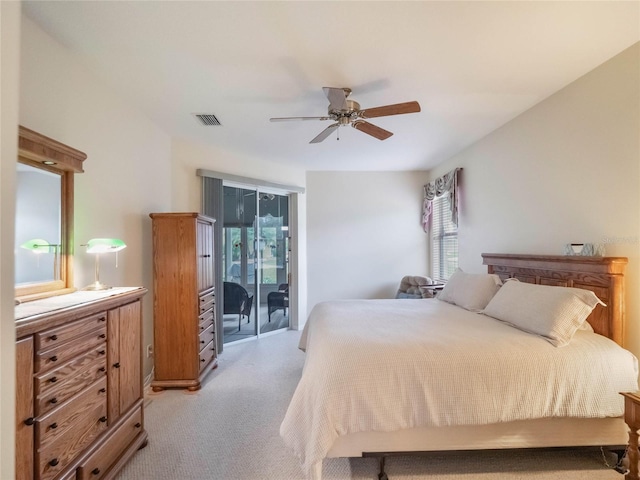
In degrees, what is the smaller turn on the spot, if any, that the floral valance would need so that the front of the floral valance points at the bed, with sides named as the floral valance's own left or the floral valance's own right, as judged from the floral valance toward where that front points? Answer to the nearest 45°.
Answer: approximately 45° to the floral valance's own left

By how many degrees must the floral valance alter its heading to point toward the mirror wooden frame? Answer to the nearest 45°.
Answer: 0° — it already faces it

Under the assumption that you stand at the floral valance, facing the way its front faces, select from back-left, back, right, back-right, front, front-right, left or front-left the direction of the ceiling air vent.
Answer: front

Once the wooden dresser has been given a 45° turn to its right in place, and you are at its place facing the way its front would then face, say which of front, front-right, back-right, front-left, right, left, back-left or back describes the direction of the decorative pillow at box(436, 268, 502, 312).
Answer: left

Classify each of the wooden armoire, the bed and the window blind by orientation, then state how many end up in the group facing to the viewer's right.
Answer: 1

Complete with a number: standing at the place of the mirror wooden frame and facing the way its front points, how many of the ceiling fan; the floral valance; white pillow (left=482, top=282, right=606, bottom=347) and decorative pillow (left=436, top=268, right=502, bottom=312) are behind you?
0

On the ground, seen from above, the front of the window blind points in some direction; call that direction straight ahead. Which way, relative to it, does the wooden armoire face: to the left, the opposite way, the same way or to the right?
the opposite way

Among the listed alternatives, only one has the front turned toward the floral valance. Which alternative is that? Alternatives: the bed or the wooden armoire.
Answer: the wooden armoire

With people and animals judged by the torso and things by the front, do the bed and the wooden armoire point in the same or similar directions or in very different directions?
very different directions

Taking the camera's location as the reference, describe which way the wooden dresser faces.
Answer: facing the viewer and to the right of the viewer

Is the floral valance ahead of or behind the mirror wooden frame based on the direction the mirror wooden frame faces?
ahead

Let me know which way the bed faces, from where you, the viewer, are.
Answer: facing the viewer and to the left of the viewer

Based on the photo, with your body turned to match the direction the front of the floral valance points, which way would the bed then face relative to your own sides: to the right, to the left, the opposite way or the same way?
the same way

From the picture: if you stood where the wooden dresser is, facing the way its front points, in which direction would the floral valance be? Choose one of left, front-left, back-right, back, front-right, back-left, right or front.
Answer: front-left

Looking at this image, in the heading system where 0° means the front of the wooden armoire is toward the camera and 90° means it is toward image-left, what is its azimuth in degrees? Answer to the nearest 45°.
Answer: approximately 270°

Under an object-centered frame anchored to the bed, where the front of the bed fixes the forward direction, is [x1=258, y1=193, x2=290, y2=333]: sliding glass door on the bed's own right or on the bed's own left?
on the bed's own right
